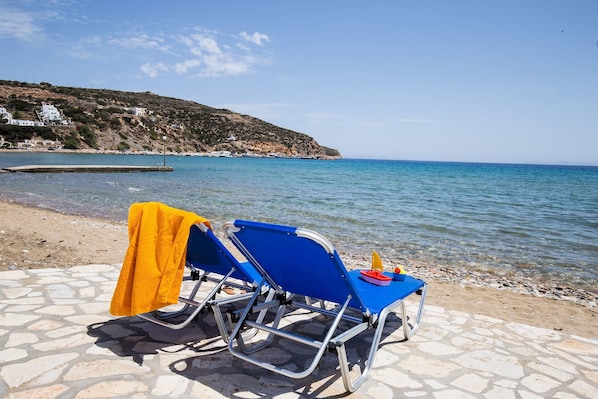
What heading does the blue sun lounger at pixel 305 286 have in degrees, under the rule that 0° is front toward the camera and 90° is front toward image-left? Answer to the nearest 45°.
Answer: approximately 225°

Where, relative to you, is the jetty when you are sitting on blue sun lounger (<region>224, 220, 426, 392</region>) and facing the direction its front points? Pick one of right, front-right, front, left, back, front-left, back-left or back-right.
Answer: left

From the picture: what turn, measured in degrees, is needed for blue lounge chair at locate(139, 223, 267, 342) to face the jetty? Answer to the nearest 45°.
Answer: approximately 45° to its left

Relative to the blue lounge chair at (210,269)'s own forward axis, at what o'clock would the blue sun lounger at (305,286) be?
The blue sun lounger is roughly at 3 o'clock from the blue lounge chair.

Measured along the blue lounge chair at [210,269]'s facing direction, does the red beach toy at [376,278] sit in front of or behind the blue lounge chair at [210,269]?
in front

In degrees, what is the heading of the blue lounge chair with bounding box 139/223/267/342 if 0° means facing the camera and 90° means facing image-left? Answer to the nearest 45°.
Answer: approximately 225°

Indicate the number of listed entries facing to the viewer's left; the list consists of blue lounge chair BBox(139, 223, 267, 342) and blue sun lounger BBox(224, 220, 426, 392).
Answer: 0
